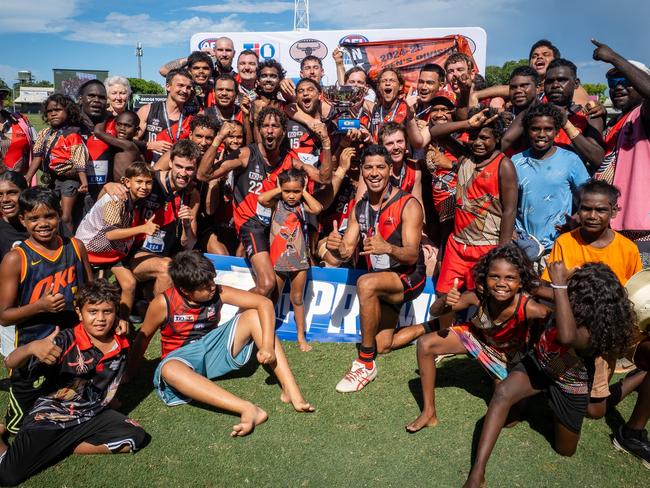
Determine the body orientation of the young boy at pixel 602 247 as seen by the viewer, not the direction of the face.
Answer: toward the camera

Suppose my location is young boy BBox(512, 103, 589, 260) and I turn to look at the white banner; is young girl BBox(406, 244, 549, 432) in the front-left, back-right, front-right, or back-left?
back-left

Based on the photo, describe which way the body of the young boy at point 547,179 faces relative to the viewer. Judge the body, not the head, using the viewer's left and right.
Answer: facing the viewer

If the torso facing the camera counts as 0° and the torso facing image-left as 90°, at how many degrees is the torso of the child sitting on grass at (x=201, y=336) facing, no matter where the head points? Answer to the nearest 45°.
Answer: approximately 315°

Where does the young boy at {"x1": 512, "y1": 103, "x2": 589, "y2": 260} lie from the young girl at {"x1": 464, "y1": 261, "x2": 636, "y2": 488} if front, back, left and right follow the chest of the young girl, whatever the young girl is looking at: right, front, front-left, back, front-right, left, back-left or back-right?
back-right

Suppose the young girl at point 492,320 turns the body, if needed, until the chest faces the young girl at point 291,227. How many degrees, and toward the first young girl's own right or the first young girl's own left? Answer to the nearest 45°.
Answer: approximately 90° to the first young girl's own right

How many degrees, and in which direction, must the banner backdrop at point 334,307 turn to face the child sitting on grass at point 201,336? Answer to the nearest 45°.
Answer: approximately 45° to its right

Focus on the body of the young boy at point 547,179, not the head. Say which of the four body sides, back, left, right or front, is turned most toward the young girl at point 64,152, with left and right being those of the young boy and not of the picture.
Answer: right

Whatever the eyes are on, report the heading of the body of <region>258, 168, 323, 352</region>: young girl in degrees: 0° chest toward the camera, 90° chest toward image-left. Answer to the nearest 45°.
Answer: approximately 0°

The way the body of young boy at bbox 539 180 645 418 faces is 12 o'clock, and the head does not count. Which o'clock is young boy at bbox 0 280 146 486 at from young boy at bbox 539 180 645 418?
young boy at bbox 0 280 146 486 is roughly at 2 o'clock from young boy at bbox 539 180 645 418.
